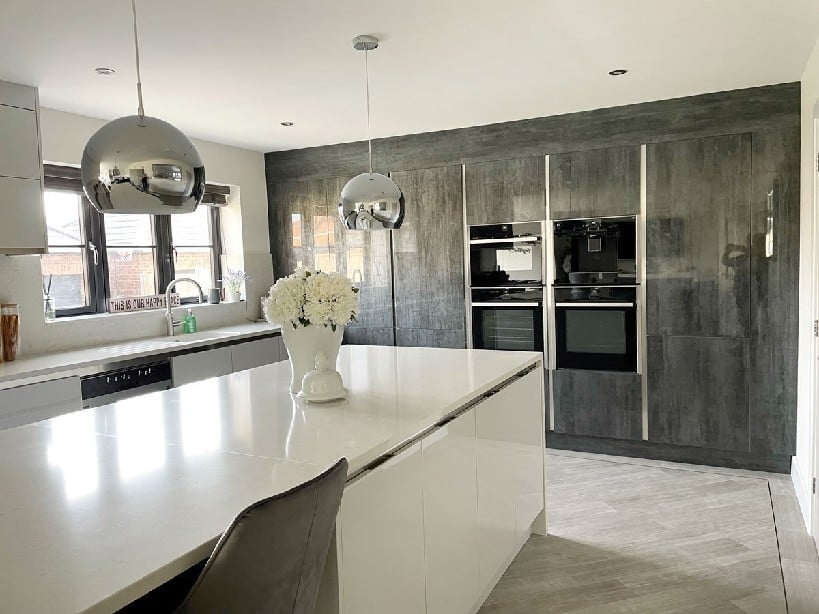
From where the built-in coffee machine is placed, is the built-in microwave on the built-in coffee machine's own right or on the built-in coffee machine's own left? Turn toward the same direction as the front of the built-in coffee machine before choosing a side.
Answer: on the built-in coffee machine's own right

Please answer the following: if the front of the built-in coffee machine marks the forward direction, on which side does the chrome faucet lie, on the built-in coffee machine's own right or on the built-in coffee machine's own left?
on the built-in coffee machine's own right

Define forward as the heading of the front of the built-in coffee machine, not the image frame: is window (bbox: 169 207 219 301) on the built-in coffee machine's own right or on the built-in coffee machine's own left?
on the built-in coffee machine's own right

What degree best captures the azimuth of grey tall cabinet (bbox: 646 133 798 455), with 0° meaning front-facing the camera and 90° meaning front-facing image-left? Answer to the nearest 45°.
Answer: approximately 0°

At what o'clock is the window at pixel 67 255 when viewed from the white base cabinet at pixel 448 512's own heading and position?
The window is roughly at 6 o'clock from the white base cabinet.

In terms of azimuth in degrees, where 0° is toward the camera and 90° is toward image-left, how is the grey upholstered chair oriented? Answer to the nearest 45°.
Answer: approximately 135°

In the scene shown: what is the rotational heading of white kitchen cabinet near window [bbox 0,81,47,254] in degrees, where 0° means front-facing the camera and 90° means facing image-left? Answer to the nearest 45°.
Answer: approximately 315°

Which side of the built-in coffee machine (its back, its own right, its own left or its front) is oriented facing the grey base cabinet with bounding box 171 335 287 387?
right

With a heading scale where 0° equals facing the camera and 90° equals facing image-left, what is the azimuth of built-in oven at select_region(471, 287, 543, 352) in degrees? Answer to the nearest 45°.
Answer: approximately 0°

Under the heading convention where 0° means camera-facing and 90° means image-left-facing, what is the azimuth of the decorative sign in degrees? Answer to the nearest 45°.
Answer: approximately 315°

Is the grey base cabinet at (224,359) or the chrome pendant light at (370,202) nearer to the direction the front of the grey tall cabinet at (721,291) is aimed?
the chrome pendant light

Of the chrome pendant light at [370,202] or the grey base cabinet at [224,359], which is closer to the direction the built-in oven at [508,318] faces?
the chrome pendant light

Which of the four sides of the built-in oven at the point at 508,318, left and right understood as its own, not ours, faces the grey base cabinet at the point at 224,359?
right
